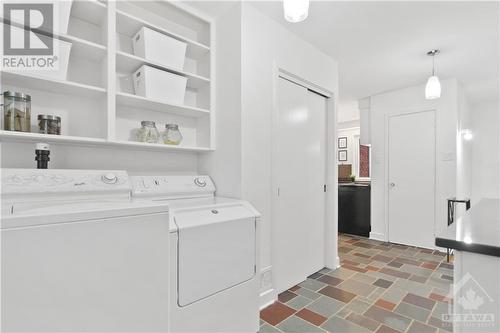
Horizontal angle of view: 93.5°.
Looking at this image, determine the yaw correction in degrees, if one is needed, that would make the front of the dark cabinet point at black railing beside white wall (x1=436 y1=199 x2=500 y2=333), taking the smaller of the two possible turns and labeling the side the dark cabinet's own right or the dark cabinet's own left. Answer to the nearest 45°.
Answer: approximately 45° to the dark cabinet's own left

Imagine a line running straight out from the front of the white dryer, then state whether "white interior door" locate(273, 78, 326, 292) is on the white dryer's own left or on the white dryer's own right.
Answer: on the white dryer's own left

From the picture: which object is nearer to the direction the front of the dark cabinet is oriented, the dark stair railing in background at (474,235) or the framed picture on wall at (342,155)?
the dark stair railing in background

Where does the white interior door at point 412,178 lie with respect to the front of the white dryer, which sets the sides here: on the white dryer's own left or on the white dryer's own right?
on the white dryer's own left

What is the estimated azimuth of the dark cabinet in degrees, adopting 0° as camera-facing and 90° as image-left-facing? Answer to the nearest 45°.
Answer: approximately 45°

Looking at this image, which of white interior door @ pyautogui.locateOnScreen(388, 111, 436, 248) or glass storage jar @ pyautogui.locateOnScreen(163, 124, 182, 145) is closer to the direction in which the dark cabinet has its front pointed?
the glass storage jar
